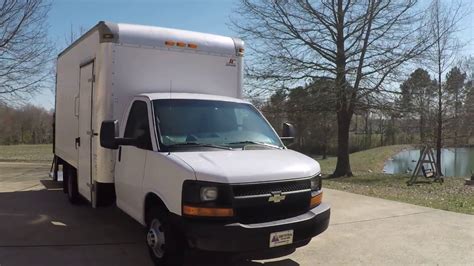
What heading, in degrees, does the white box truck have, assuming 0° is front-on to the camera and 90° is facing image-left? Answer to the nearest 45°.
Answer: approximately 315°
